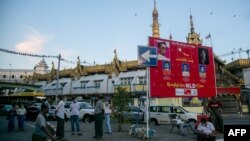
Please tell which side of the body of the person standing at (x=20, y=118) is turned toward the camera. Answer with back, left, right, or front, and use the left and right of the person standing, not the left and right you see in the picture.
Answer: front

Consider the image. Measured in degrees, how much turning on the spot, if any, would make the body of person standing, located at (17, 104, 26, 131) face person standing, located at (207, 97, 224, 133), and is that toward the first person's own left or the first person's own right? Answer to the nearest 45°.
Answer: approximately 45° to the first person's own left

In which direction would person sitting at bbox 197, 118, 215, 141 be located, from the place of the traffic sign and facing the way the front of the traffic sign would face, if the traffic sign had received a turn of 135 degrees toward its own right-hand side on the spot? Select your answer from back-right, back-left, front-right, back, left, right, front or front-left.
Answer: back

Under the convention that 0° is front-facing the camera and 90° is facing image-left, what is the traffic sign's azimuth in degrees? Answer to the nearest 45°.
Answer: approximately 0°

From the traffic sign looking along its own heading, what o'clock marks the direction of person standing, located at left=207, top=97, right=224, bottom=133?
The person standing is roughly at 8 o'clock from the traffic sign.

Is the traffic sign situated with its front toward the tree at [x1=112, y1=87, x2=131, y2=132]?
no

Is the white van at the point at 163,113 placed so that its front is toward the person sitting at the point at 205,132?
no
